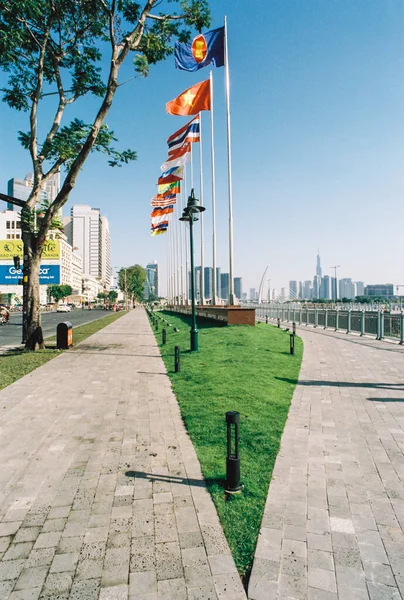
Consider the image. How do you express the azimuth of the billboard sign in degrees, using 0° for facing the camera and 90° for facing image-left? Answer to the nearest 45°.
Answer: approximately 0°

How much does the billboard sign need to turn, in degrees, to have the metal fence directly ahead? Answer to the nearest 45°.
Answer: approximately 45° to its left

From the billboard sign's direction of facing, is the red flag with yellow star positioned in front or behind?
in front
